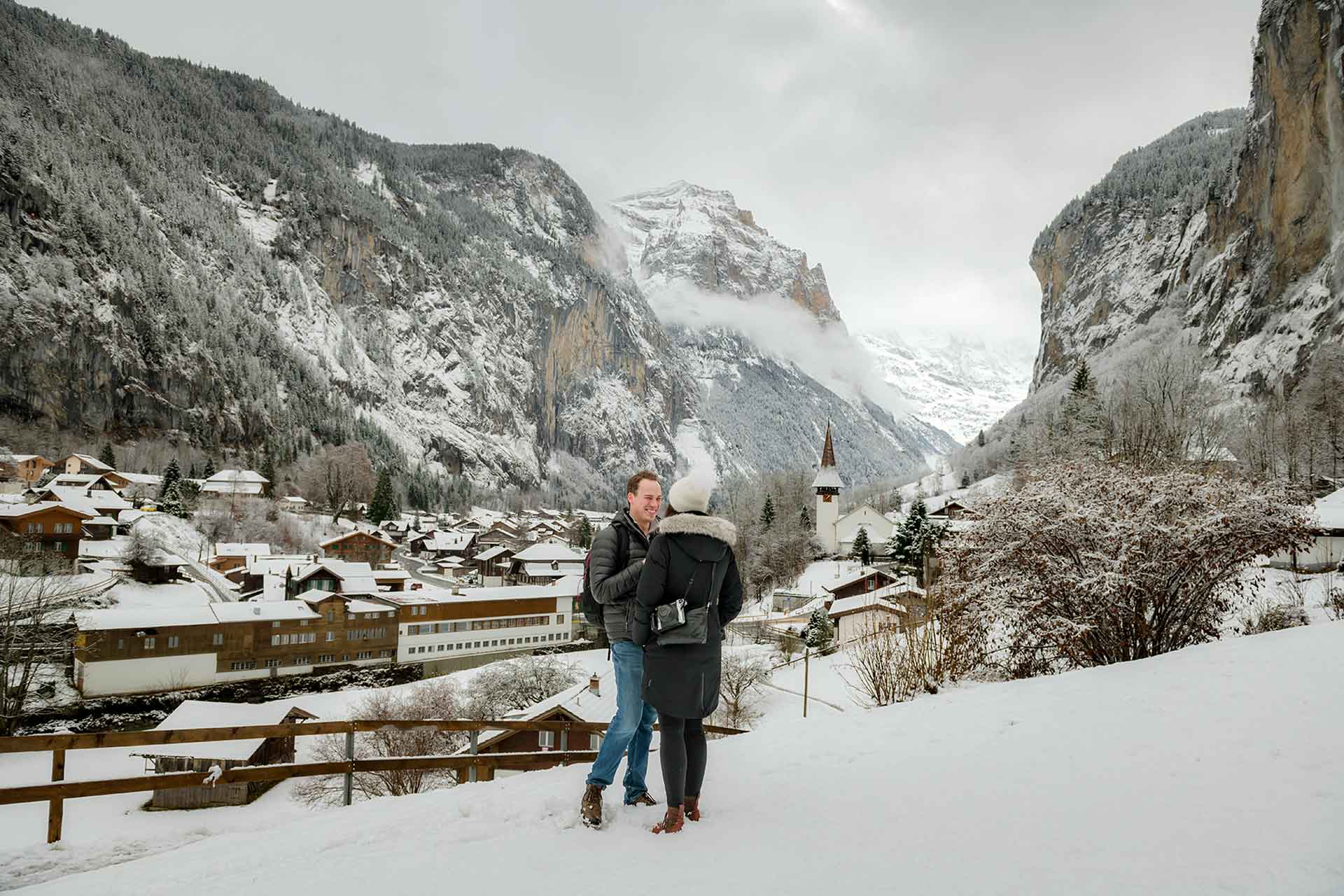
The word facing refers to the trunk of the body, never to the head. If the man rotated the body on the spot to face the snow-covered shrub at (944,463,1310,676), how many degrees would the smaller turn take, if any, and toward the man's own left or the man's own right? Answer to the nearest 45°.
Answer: approximately 90° to the man's own left

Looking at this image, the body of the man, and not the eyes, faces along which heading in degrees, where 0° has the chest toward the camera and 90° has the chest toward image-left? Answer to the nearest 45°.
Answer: approximately 315°

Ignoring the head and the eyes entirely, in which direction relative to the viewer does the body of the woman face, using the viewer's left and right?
facing away from the viewer and to the left of the viewer

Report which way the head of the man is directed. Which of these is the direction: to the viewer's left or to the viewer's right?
to the viewer's right

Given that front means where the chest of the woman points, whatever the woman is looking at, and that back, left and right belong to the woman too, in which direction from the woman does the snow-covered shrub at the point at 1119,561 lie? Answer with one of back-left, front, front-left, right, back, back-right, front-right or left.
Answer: right

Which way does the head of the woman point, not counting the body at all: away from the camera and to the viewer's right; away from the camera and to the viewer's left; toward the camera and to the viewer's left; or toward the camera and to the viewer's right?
away from the camera and to the viewer's left

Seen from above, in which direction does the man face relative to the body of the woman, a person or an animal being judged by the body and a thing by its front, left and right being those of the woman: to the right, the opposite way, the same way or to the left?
the opposite way
